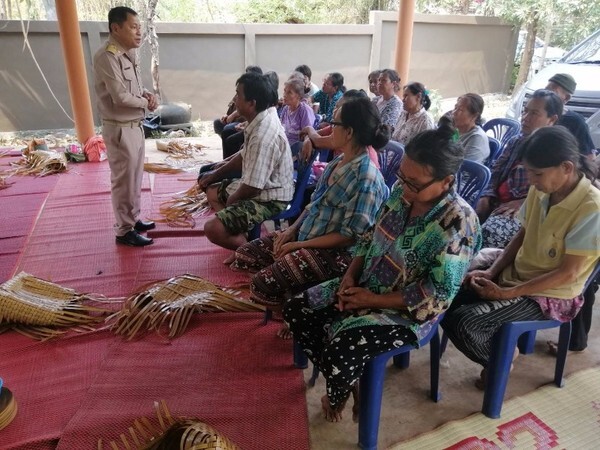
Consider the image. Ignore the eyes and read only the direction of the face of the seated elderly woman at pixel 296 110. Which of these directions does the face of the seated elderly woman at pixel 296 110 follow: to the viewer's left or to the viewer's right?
to the viewer's left

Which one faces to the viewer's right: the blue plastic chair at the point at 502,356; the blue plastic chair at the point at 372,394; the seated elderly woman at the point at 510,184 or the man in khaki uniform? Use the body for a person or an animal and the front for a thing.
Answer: the man in khaki uniform

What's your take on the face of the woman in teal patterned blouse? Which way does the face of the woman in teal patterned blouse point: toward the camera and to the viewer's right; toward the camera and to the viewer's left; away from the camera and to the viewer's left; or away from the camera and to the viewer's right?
toward the camera and to the viewer's left

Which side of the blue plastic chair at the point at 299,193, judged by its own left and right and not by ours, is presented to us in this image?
left

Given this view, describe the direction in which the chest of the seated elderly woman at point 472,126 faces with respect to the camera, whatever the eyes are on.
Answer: to the viewer's left

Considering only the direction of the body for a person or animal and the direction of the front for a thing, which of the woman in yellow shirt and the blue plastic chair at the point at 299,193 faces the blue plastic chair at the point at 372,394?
the woman in yellow shirt

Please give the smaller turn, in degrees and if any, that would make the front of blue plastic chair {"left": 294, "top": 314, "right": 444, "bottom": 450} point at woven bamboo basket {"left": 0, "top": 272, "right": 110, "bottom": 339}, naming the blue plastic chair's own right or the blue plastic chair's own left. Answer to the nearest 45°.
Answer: approximately 45° to the blue plastic chair's own right

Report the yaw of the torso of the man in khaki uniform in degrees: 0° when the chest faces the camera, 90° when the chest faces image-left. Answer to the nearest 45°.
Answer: approximately 270°

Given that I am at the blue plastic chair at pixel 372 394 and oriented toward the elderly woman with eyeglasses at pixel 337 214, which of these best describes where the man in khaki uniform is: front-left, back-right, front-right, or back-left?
front-left

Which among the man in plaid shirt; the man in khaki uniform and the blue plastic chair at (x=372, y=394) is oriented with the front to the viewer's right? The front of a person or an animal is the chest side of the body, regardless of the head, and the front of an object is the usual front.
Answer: the man in khaki uniform

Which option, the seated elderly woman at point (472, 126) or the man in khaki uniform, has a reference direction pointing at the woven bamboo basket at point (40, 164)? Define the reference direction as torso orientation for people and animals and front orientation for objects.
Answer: the seated elderly woman

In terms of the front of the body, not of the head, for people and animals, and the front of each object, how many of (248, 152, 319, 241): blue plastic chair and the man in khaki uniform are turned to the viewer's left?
1

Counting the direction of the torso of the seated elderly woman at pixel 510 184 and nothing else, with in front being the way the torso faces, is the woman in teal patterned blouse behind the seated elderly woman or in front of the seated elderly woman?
in front

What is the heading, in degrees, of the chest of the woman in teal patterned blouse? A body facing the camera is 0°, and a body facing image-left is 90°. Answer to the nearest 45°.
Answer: approximately 45°

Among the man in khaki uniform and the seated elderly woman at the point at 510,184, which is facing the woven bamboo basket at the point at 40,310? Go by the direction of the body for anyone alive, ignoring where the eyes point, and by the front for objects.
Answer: the seated elderly woman

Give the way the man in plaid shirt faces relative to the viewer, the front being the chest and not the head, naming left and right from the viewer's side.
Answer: facing to the left of the viewer

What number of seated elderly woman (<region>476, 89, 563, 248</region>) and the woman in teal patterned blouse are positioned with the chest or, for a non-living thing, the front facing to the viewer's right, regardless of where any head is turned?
0

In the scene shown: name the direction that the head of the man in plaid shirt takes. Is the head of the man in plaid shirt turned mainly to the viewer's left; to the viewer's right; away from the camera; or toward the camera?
to the viewer's left
